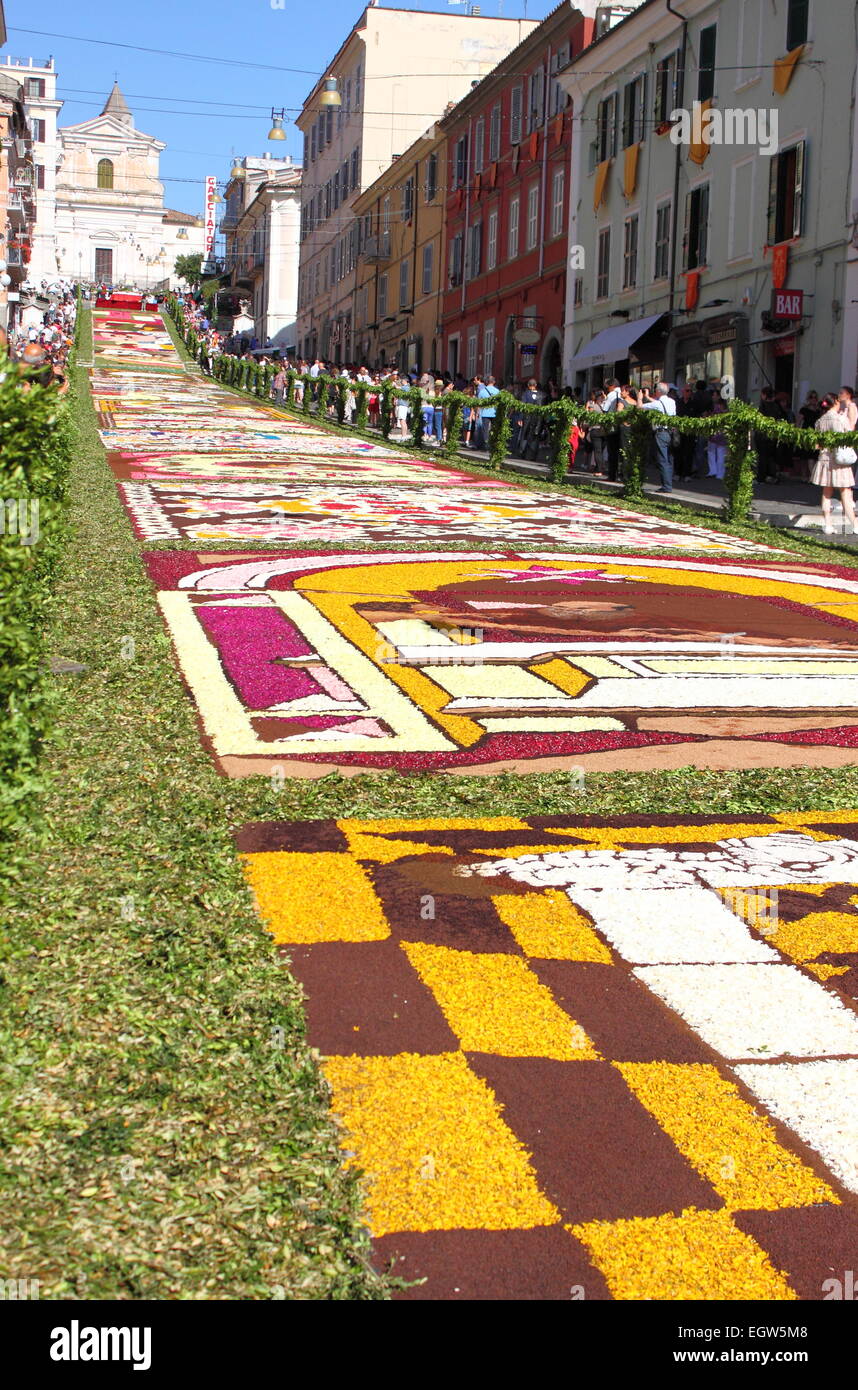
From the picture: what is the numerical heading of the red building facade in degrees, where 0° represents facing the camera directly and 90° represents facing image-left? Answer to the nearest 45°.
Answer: approximately 45°

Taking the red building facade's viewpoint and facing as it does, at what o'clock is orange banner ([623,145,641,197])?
The orange banner is roughly at 10 o'clock from the red building facade.

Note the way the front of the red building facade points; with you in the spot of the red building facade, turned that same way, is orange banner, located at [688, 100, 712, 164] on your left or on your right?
on your left

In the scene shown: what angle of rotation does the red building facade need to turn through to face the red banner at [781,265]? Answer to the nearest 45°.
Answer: approximately 45° to its left

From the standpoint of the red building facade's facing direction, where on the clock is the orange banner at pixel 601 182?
The orange banner is roughly at 10 o'clock from the red building facade.
